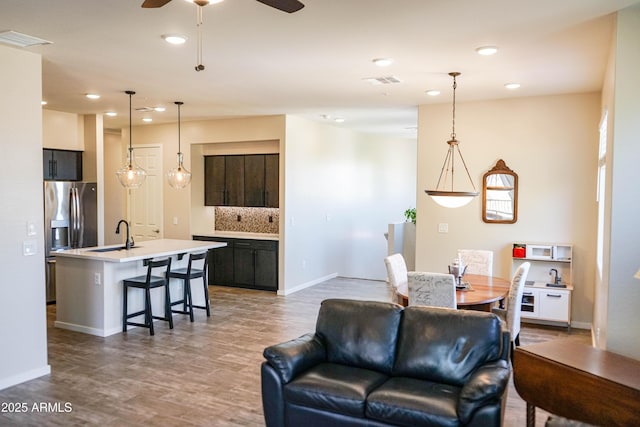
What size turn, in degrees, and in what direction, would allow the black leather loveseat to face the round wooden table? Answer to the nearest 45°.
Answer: approximately 180°

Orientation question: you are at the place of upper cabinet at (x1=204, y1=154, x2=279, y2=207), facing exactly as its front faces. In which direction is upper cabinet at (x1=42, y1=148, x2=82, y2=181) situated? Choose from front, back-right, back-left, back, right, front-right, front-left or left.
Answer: right

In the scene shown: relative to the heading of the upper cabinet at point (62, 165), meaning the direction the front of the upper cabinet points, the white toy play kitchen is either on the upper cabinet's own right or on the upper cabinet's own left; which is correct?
on the upper cabinet's own left

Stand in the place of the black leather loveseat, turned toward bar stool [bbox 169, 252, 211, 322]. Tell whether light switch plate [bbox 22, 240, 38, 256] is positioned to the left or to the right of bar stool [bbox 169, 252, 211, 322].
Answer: left

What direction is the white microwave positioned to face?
toward the camera

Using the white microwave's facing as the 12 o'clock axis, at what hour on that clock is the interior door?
The interior door is roughly at 3 o'clock from the white microwave.

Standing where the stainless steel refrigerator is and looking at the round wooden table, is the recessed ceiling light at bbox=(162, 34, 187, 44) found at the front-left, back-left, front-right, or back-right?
front-right

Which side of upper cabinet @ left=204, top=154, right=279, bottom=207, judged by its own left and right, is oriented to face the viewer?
front

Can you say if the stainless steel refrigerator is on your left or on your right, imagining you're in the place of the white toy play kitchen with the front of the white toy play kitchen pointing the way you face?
on your right

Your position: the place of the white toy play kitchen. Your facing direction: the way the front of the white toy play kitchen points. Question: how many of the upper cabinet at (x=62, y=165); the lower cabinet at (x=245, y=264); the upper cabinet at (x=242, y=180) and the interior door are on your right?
4

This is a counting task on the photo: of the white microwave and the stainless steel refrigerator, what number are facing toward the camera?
2

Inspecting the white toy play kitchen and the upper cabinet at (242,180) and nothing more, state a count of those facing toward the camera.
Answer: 2
